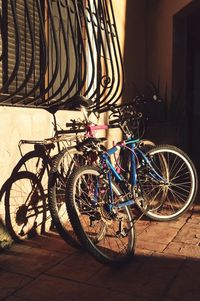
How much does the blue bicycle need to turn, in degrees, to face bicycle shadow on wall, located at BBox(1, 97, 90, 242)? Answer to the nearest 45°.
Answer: approximately 135° to its left

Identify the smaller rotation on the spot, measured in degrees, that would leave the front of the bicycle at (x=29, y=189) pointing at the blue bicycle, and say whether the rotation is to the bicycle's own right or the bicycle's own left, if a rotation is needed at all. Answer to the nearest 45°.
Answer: approximately 90° to the bicycle's own right

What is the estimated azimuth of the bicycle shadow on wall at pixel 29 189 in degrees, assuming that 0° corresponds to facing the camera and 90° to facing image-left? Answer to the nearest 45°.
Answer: approximately 225°

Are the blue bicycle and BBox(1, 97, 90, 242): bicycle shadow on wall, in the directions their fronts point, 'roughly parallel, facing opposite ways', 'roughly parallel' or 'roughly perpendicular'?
roughly parallel
